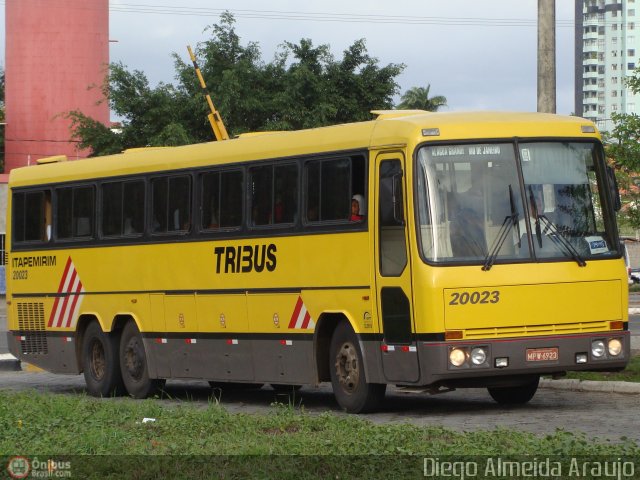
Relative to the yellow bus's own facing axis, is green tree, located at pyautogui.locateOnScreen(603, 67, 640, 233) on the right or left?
on its left

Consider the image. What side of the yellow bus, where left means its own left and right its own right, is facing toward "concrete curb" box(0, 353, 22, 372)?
back

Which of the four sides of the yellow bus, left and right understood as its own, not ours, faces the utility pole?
left

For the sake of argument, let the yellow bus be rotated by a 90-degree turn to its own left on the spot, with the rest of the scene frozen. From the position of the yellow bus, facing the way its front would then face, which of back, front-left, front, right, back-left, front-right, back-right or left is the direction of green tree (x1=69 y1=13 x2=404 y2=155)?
front-left

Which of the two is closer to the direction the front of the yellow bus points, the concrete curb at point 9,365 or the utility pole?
the utility pole

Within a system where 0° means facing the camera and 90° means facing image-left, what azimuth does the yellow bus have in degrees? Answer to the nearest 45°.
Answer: approximately 315°
